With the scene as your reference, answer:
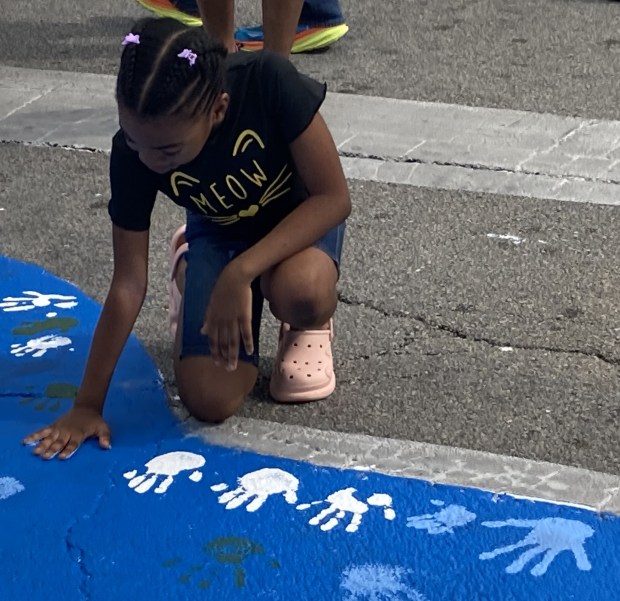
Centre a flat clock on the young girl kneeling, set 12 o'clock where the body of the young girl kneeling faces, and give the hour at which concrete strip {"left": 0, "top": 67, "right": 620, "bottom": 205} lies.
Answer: The concrete strip is roughly at 7 o'clock from the young girl kneeling.

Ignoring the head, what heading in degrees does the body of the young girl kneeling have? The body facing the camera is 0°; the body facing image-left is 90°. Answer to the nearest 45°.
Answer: approximately 0°
